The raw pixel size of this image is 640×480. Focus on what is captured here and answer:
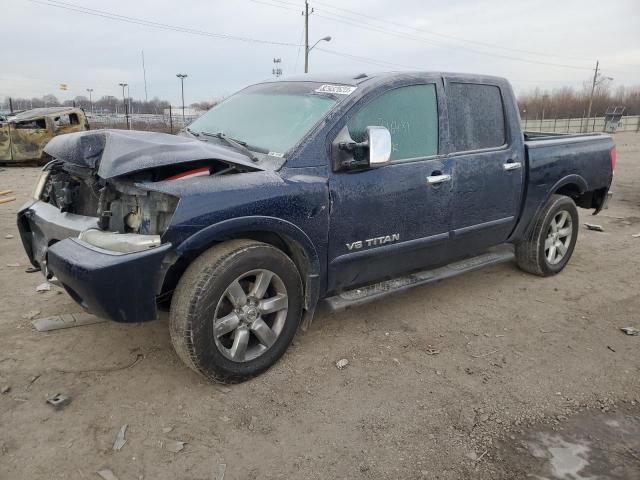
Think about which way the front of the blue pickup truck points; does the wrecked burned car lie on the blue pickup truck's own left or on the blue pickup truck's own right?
on the blue pickup truck's own right

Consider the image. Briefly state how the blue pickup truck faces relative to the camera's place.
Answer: facing the viewer and to the left of the viewer

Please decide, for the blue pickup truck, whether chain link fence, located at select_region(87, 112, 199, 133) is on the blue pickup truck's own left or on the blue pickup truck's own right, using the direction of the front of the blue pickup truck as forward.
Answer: on the blue pickup truck's own right
